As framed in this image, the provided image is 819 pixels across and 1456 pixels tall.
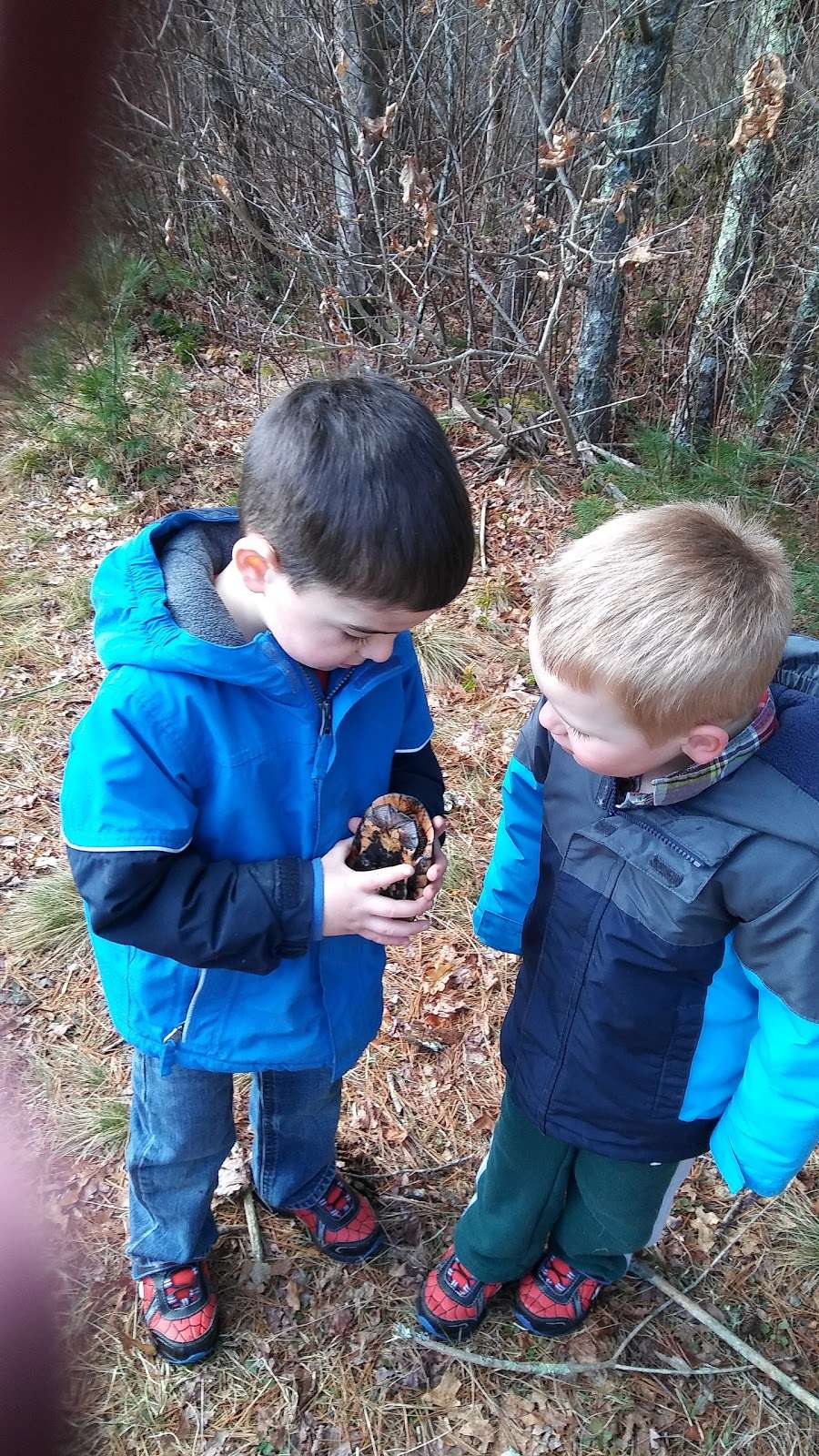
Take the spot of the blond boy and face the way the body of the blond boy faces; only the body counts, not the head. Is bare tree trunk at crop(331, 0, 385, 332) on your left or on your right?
on your right

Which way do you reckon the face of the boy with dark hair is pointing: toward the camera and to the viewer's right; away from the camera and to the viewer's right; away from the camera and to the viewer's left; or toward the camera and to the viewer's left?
toward the camera and to the viewer's right

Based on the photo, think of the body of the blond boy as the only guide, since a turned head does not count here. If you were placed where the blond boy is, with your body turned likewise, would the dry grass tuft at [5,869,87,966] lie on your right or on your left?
on your right

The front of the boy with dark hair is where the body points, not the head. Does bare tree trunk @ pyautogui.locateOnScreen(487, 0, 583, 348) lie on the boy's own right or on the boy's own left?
on the boy's own left

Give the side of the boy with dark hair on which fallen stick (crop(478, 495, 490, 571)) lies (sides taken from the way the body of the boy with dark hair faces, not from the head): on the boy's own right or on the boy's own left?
on the boy's own left

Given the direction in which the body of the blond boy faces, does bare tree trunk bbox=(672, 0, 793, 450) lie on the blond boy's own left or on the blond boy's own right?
on the blond boy's own right

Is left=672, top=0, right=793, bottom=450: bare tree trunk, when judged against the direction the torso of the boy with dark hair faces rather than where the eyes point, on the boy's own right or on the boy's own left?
on the boy's own left

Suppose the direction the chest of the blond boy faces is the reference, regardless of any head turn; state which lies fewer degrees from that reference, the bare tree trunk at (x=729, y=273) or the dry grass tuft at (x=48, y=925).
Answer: the dry grass tuft

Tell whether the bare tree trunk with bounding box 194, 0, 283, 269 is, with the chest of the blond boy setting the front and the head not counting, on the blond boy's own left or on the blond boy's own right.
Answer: on the blond boy's own right

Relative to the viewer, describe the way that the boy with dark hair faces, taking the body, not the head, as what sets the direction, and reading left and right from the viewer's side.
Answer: facing the viewer and to the right of the viewer

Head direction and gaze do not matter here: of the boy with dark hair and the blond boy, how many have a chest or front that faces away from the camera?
0

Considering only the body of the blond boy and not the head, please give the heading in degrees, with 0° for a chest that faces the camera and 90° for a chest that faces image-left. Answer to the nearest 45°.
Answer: approximately 45°
